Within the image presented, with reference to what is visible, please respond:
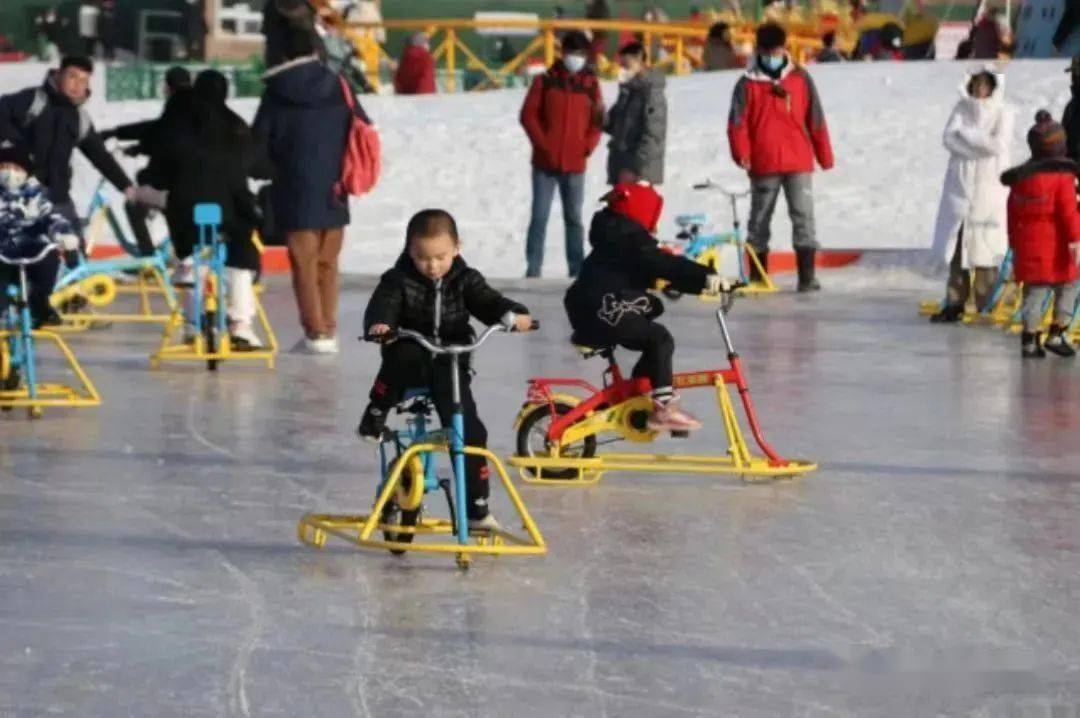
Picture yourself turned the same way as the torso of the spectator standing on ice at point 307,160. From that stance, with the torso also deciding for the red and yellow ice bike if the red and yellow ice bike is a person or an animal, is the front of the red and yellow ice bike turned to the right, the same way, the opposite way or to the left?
to the right

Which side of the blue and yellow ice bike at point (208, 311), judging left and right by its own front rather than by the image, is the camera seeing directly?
back

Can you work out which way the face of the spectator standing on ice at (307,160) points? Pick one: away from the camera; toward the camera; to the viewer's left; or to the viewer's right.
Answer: away from the camera

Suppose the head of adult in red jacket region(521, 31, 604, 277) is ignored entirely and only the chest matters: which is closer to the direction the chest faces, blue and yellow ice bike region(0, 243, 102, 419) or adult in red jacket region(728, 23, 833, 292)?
the blue and yellow ice bike

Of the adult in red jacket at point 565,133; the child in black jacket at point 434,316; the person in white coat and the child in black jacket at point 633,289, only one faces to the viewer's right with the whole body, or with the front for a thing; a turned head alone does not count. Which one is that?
the child in black jacket at point 633,289

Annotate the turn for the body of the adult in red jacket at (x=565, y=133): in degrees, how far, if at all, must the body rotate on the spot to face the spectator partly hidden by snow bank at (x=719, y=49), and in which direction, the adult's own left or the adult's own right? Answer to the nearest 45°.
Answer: approximately 180°

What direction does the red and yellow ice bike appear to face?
to the viewer's right

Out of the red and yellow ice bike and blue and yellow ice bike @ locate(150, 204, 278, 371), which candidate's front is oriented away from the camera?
the blue and yellow ice bike

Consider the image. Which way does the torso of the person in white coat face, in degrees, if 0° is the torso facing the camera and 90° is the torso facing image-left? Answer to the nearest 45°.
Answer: approximately 0°

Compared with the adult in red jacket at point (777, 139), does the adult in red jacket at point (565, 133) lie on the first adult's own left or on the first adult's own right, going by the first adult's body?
on the first adult's own right
